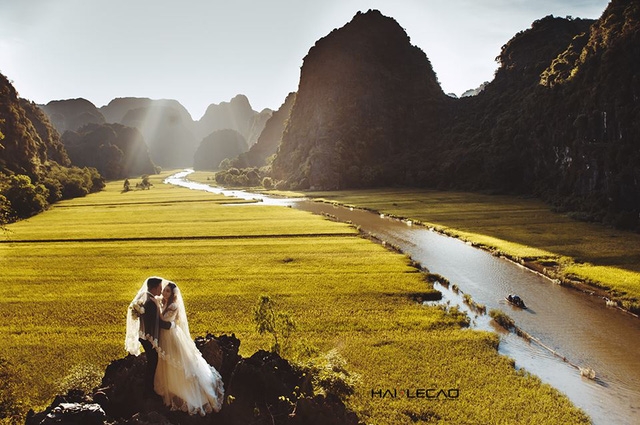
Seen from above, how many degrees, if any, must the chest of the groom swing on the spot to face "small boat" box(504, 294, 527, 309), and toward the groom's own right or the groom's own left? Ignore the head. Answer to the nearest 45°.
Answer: approximately 45° to the groom's own left

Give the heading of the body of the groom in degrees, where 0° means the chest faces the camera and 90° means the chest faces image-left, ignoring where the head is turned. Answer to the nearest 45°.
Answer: approximately 270°
